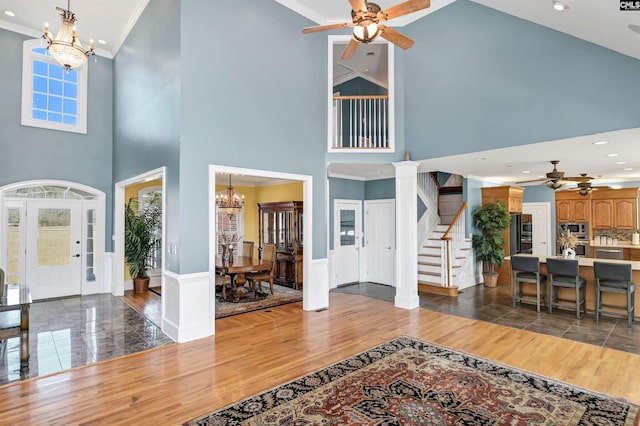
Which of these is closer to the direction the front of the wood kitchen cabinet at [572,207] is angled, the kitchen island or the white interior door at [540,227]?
the kitchen island

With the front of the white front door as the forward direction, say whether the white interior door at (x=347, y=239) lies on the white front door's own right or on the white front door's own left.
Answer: on the white front door's own left

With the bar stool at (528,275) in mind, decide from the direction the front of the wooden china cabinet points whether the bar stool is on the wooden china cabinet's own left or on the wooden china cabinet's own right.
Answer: on the wooden china cabinet's own left

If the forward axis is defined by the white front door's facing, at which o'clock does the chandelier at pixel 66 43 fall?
The chandelier is roughly at 12 o'clock from the white front door.

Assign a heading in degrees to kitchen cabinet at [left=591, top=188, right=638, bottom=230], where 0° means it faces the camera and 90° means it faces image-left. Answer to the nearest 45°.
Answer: approximately 0°

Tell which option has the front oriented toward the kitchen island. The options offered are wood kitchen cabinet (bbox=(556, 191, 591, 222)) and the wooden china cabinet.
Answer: the wood kitchen cabinet

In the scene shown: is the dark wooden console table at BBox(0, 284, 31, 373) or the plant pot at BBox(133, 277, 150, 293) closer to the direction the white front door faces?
the dark wooden console table

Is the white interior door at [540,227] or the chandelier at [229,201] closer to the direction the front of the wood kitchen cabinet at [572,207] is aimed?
the chandelier

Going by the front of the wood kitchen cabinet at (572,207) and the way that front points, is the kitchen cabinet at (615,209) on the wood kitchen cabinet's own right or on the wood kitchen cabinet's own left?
on the wood kitchen cabinet's own left

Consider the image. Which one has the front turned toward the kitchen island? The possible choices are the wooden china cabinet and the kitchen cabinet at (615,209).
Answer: the kitchen cabinet
